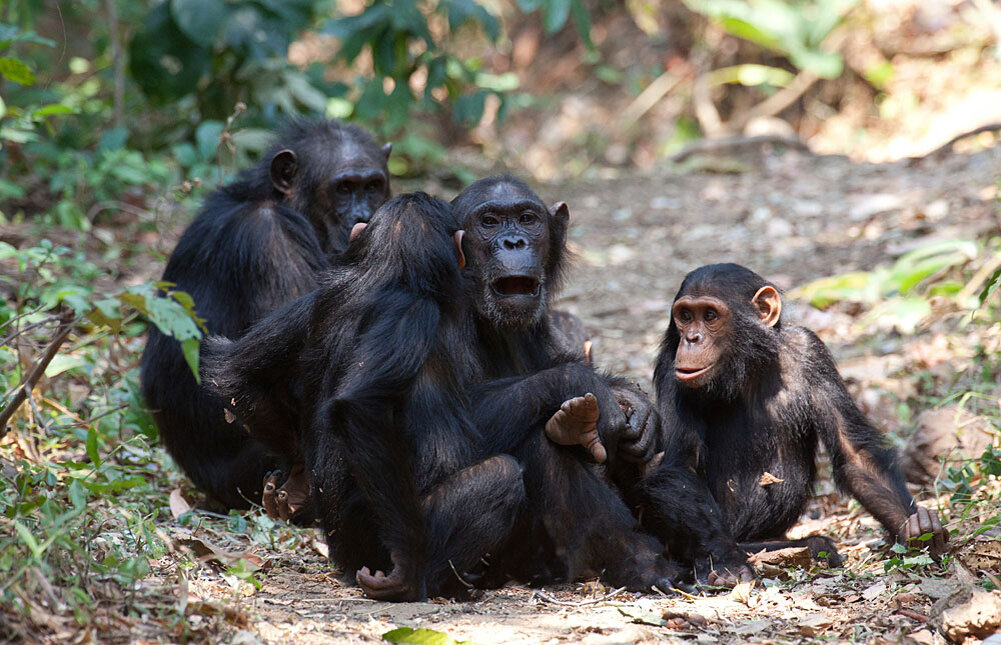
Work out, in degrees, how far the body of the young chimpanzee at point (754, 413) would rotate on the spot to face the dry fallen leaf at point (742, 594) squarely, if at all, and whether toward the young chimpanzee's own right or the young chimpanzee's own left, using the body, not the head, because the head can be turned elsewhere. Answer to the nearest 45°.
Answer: approximately 45° to the young chimpanzee's own left

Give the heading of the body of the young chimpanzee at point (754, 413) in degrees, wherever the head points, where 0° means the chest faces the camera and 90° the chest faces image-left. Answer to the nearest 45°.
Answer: approximately 45°

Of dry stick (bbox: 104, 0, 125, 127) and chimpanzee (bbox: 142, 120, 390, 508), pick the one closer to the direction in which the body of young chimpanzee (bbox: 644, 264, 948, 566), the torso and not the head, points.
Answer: the chimpanzee

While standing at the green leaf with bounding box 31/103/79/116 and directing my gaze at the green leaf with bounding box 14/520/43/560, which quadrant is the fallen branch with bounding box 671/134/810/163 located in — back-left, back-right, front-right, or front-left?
back-left

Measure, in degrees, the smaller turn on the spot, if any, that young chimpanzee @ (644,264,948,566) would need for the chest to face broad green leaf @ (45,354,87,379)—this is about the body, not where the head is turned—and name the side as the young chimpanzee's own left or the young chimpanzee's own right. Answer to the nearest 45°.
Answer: approximately 45° to the young chimpanzee's own right

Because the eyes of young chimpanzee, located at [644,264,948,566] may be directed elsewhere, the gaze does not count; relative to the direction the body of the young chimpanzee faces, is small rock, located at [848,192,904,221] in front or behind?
behind

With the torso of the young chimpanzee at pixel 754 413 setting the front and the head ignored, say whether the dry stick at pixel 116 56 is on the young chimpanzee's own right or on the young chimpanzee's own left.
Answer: on the young chimpanzee's own right

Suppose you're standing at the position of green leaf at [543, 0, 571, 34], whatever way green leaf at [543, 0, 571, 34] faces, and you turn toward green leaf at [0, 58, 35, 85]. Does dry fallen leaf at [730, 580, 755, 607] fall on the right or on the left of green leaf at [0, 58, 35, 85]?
left
